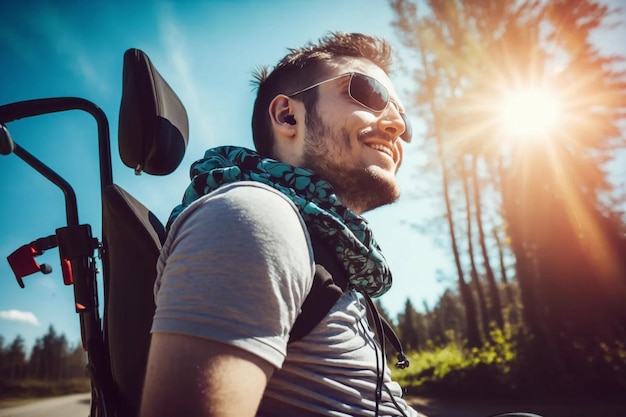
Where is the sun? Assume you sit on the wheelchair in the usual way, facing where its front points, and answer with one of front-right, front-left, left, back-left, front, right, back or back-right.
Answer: front-left

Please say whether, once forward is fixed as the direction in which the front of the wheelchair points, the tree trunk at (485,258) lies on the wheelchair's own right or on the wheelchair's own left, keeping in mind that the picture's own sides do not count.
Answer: on the wheelchair's own left

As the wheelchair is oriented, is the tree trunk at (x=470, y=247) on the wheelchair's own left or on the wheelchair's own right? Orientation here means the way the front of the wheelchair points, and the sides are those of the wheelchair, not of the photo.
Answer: on the wheelchair's own left

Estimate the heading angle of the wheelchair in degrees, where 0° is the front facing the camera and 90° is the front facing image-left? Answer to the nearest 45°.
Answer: approximately 270°
